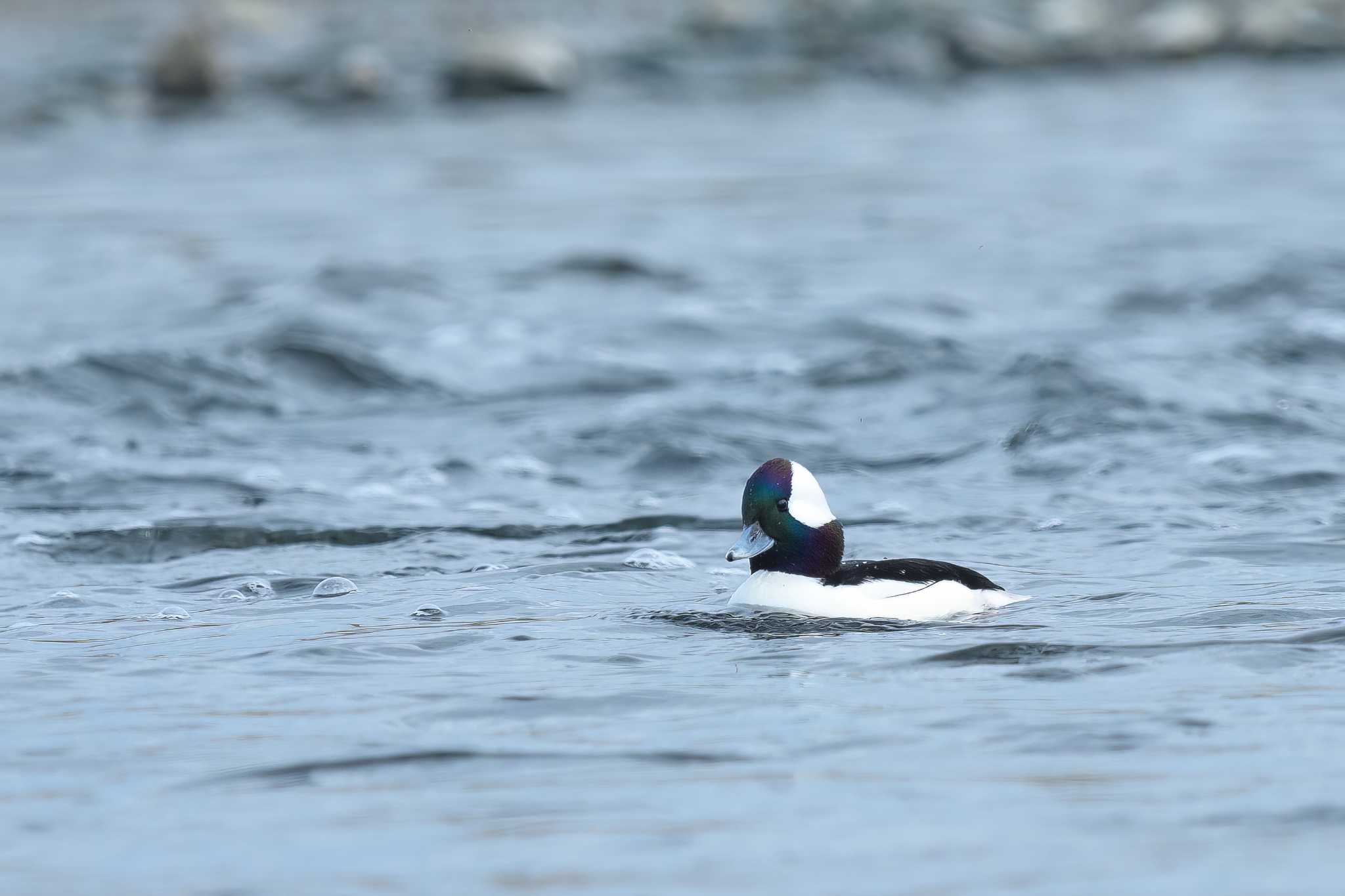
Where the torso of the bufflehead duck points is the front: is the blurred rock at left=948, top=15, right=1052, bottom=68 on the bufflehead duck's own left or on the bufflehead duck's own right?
on the bufflehead duck's own right

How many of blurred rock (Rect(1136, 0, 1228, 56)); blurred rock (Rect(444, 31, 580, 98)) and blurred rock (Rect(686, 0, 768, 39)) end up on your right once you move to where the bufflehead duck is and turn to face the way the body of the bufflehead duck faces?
3

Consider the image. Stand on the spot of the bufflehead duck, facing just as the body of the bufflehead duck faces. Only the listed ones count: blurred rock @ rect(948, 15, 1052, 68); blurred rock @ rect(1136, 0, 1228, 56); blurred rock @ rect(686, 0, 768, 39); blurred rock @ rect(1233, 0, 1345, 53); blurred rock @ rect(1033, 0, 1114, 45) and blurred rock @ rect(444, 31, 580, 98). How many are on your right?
6

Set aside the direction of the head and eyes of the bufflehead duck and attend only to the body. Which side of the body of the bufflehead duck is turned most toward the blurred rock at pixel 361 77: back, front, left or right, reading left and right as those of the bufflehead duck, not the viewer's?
right

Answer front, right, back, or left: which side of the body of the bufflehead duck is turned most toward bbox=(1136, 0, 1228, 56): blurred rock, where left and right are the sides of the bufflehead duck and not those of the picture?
right

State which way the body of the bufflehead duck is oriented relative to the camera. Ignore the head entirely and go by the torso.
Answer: to the viewer's left

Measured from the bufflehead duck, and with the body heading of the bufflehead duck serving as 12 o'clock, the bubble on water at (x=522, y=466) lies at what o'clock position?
The bubble on water is roughly at 2 o'clock from the bufflehead duck.

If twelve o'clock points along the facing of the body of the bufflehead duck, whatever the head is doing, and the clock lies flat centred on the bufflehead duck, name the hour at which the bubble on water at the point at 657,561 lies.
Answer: The bubble on water is roughly at 2 o'clock from the bufflehead duck.

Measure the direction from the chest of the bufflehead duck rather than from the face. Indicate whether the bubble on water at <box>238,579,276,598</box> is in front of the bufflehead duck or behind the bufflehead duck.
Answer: in front

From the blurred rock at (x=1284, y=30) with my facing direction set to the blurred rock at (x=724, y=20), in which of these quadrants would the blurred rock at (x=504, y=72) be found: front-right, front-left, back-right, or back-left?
front-left

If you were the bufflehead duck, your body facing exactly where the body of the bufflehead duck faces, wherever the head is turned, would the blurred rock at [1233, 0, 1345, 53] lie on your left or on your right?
on your right
